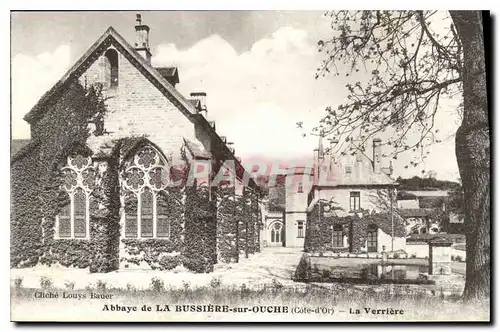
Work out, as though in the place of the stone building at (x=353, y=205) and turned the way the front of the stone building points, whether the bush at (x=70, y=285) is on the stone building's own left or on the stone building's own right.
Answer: on the stone building's own right

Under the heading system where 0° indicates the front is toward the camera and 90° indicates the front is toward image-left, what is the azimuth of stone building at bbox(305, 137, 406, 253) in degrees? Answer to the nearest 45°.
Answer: approximately 0°

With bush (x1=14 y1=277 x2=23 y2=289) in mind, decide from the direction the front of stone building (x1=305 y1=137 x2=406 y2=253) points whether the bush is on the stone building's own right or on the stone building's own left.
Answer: on the stone building's own right

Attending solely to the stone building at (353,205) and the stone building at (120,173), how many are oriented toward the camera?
2

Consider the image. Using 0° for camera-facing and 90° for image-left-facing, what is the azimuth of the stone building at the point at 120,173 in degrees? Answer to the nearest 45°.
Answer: approximately 0°

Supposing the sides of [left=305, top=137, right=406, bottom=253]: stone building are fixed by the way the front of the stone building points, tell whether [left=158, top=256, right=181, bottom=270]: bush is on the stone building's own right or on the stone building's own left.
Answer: on the stone building's own right

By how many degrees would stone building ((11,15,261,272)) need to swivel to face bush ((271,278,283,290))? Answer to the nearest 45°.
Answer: approximately 90° to its left

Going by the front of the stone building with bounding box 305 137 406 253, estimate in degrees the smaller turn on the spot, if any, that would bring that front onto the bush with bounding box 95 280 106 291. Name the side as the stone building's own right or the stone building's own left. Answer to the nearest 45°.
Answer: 0° — it already faces it
